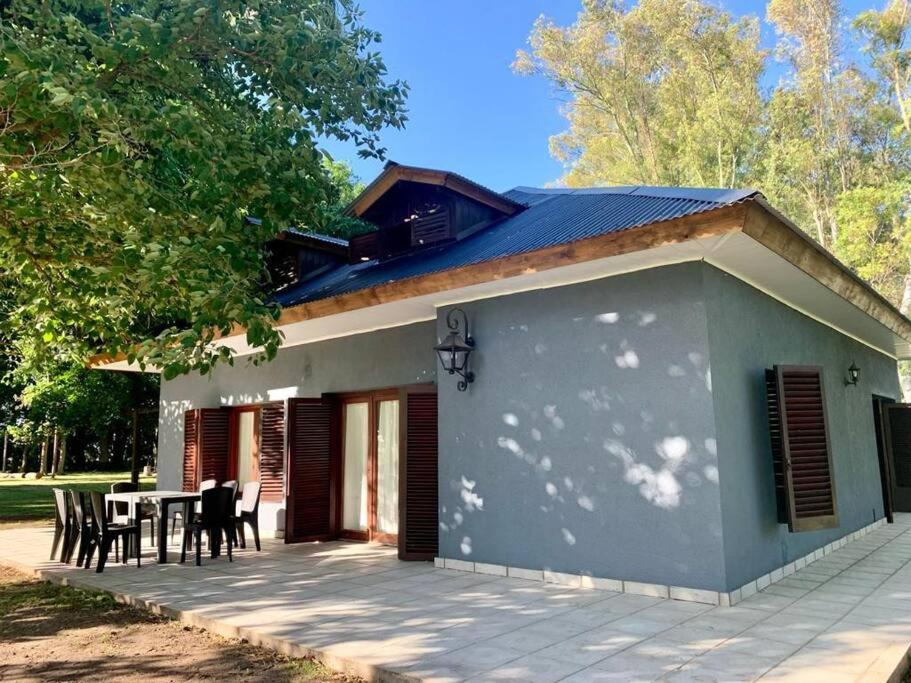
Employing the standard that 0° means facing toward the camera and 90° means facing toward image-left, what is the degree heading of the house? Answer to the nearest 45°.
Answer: approximately 45°

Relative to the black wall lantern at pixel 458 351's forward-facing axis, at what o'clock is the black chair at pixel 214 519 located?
The black chair is roughly at 2 o'clock from the black wall lantern.

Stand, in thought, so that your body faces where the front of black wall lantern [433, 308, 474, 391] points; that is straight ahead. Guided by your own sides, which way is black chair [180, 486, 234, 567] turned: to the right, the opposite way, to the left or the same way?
to the right

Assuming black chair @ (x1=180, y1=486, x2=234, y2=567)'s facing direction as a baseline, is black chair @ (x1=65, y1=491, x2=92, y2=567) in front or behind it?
in front

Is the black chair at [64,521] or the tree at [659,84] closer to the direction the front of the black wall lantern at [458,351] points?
the black chair

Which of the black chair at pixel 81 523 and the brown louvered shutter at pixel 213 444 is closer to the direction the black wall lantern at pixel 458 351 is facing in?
the black chair

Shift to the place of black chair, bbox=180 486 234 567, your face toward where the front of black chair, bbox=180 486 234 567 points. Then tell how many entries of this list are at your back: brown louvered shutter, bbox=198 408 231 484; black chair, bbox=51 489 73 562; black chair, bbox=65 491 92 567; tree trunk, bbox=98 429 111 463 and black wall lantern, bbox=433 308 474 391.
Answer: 1

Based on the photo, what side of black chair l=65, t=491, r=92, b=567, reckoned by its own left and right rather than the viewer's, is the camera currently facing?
right

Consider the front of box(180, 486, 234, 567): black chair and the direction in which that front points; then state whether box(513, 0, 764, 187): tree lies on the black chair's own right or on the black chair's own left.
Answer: on the black chair's own right

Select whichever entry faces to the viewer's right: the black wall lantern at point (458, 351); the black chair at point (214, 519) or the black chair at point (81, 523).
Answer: the black chair at point (81, 523)

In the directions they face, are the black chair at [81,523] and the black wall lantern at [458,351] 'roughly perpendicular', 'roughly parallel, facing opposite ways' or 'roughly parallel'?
roughly parallel, facing opposite ways

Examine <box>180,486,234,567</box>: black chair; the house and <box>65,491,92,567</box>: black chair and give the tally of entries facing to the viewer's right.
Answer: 1

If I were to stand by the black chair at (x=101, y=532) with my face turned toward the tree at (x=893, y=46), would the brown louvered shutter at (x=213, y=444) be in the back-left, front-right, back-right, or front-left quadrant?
front-left

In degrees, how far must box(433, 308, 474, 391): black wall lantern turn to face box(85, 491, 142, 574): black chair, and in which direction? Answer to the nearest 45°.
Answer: approximately 45° to its right

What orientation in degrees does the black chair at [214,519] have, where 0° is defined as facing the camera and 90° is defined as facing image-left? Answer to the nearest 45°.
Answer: approximately 135°
